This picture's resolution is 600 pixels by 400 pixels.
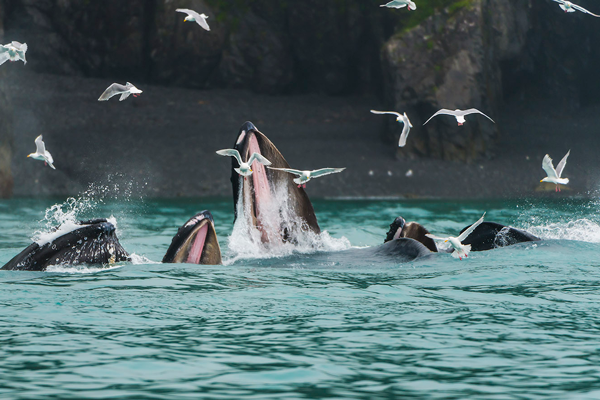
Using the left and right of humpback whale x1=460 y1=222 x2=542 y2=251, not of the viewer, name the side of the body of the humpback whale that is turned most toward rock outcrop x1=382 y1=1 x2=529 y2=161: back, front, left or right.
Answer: left

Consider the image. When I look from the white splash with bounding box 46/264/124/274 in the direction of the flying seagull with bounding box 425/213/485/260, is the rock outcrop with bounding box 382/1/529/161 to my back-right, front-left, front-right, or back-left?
front-left

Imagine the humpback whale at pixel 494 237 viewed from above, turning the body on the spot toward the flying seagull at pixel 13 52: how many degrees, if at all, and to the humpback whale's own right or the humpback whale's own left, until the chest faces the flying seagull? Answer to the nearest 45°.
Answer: approximately 180°

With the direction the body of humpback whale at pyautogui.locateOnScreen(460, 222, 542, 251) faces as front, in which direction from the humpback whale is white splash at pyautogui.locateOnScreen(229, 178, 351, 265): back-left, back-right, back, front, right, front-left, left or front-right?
back-right

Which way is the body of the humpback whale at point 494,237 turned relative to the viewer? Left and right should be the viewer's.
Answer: facing to the right of the viewer
